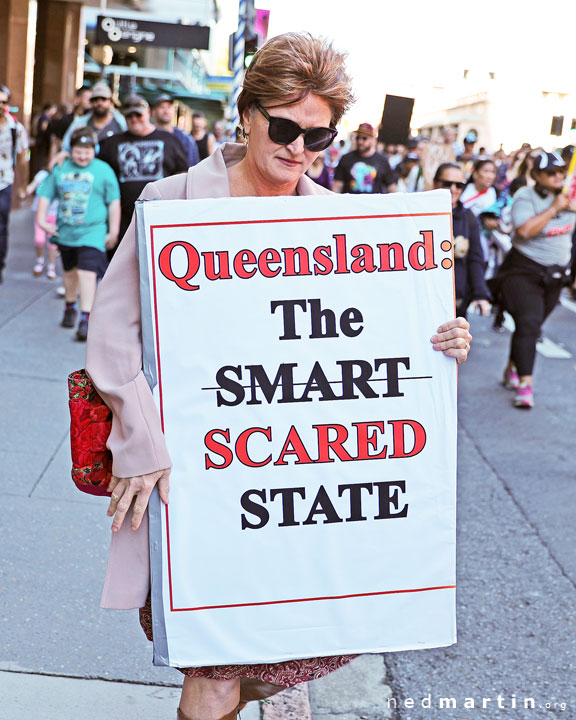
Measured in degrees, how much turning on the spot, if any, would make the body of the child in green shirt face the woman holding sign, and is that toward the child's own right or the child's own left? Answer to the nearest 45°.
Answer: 0° — they already face them

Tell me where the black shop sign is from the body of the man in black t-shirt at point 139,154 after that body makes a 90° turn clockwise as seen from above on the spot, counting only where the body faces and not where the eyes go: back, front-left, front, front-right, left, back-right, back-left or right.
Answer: right

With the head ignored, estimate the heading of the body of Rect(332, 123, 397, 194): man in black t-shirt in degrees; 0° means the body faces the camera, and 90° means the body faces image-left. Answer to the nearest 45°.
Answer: approximately 0°

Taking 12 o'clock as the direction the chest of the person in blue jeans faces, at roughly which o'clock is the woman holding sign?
The woman holding sign is roughly at 12 o'clock from the person in blue jeans.

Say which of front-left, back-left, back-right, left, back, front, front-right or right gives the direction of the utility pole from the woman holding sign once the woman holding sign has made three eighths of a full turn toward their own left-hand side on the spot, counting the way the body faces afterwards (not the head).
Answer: front

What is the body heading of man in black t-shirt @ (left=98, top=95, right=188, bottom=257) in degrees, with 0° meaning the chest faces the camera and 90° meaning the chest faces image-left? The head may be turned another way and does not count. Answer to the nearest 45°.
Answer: approximately 0°

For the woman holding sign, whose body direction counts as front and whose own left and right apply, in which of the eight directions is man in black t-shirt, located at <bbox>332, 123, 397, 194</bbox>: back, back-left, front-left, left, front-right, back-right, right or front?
back-left

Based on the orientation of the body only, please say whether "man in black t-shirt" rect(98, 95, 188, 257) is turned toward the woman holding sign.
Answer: yes
